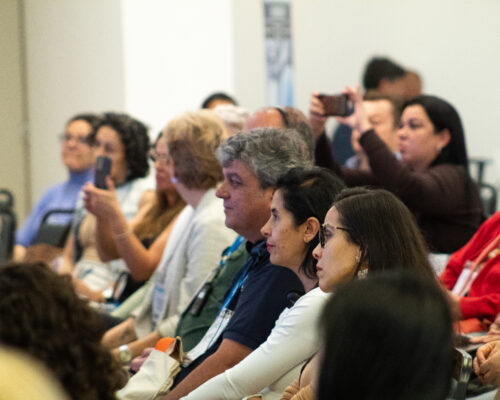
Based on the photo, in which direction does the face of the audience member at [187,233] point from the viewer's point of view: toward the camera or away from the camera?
away from the camera

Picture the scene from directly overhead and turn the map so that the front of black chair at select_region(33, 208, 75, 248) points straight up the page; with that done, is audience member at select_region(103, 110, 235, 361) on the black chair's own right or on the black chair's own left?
on the black chair's own left

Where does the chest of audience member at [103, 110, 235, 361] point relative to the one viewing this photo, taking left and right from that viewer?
facing to the left of the viewer

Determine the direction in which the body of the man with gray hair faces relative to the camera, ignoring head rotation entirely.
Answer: to the viewer's left

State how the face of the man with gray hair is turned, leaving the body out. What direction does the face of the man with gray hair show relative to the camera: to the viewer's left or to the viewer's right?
to the viewer's left

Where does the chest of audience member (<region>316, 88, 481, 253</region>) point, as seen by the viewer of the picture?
to the viewer's left

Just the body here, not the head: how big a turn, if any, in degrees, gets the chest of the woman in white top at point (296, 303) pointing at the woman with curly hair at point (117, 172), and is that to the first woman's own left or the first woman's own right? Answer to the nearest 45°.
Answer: approximately 90° to the first woman's own right

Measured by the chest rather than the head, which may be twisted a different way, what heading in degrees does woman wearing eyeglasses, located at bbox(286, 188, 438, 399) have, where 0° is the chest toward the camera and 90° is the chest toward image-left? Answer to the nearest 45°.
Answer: approximately 90°

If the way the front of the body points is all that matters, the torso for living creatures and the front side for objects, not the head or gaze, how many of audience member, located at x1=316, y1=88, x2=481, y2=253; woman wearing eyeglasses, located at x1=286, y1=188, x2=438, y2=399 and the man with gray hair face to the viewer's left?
3

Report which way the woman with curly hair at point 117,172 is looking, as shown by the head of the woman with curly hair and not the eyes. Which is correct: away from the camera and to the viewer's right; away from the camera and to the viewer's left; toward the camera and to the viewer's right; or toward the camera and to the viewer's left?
toward the camera and to the viewer's left

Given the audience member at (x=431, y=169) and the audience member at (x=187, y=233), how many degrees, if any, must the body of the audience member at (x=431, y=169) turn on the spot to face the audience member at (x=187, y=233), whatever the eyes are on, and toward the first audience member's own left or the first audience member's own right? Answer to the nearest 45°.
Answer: approximately 45° to the first audience member's own left
